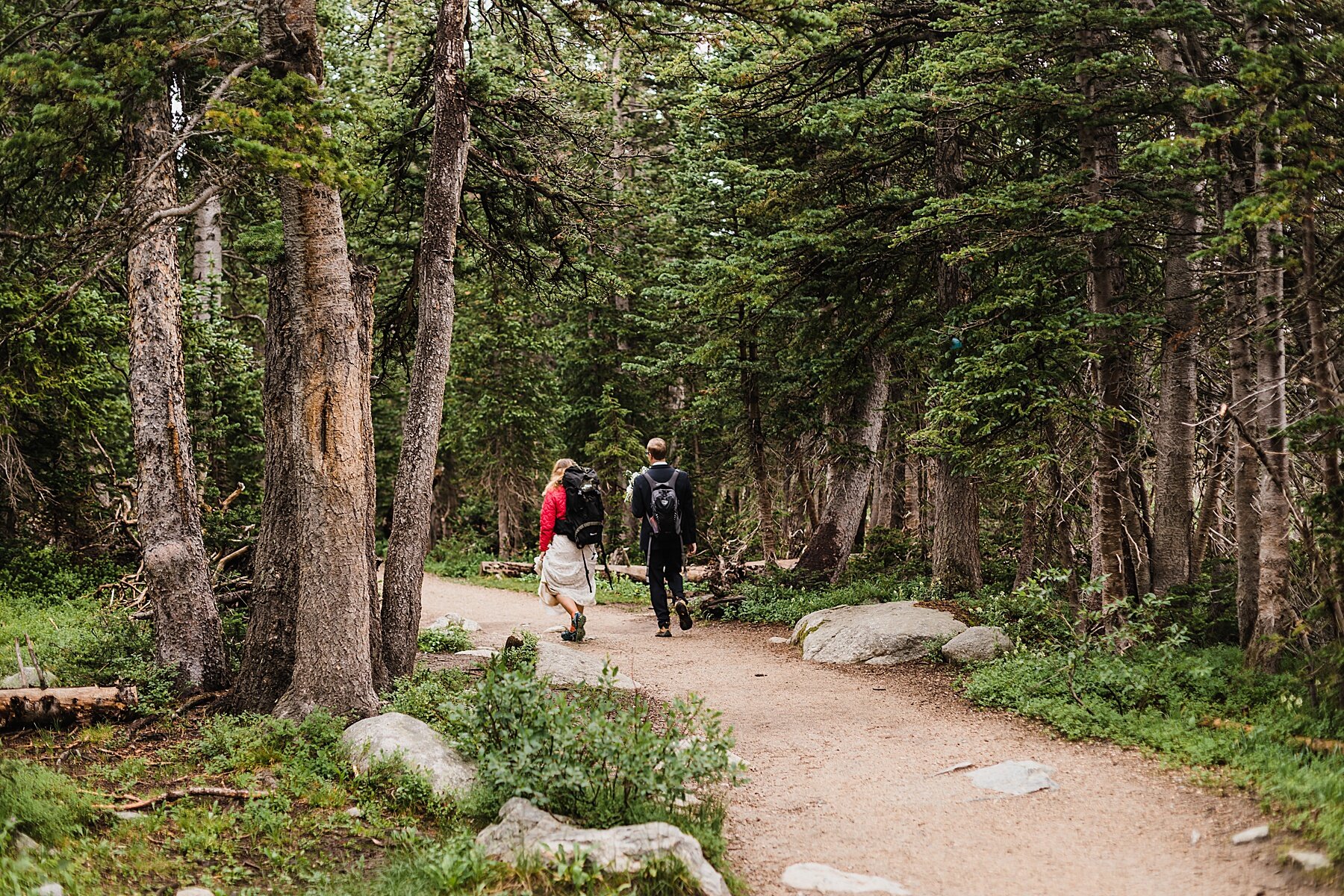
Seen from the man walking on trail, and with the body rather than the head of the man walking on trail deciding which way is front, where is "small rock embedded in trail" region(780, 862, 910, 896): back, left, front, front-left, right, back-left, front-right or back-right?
back

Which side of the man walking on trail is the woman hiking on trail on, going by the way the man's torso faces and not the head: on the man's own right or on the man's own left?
on the man's own left

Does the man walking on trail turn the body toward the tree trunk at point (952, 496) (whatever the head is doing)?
no

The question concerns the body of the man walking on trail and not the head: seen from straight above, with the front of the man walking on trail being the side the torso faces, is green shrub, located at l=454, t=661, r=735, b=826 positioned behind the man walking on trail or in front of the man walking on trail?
behind

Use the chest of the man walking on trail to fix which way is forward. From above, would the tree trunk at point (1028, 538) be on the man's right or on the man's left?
on the man's right

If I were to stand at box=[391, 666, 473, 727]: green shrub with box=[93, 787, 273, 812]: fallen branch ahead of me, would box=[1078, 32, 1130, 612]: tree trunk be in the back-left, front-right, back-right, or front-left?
back-left

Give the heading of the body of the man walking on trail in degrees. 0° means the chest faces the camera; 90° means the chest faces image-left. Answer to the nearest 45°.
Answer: approximately 180°

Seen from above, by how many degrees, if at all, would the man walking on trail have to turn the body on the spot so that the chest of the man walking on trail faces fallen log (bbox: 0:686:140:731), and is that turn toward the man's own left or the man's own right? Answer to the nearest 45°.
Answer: approximately 135° to the man's own left

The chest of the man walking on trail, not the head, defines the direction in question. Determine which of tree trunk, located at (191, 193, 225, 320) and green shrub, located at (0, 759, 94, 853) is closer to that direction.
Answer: the tree trunk

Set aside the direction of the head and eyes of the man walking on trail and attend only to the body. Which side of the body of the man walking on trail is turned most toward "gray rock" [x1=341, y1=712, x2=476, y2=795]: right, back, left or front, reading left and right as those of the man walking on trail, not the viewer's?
back

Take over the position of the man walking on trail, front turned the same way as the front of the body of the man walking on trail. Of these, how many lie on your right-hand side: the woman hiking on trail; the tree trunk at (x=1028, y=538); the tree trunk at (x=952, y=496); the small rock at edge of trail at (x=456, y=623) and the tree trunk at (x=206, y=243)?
2

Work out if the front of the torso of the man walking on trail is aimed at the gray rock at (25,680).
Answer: no

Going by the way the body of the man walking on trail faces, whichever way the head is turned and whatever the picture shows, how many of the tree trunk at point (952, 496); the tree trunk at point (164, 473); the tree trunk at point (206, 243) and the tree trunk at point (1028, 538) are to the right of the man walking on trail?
2
